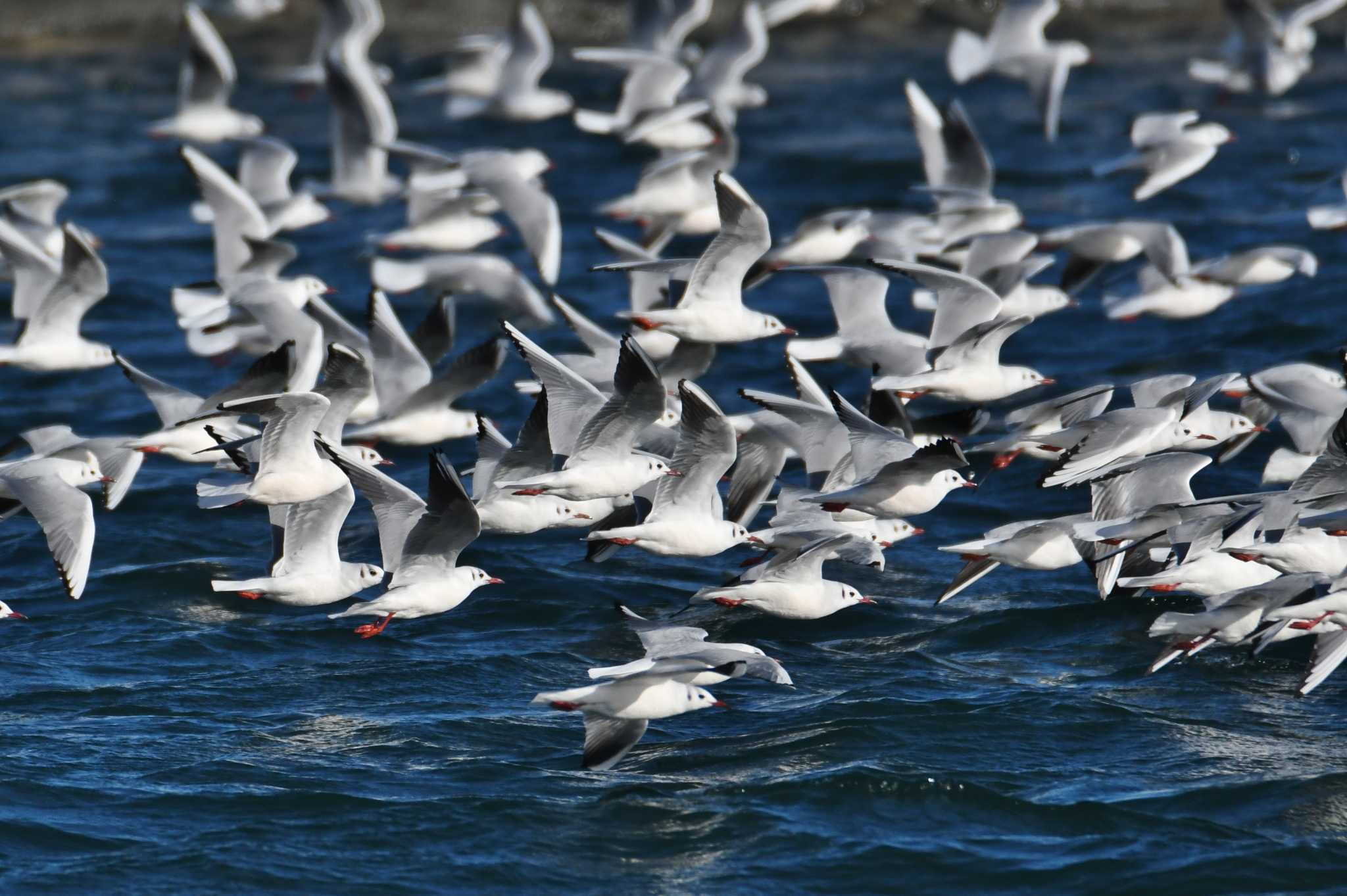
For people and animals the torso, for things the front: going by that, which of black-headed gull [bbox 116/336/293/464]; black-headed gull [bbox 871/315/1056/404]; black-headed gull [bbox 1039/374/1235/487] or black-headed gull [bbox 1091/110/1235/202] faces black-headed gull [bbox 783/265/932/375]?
black-headed gull [bbox 116/336/293/464]

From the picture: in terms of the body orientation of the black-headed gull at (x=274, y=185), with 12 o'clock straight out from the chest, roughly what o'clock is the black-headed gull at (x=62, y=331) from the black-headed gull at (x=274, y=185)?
the black-headed gull at (x=62, y=331) is roughly at 4 o'clock from the black-headed gull at (x=274, y=185).

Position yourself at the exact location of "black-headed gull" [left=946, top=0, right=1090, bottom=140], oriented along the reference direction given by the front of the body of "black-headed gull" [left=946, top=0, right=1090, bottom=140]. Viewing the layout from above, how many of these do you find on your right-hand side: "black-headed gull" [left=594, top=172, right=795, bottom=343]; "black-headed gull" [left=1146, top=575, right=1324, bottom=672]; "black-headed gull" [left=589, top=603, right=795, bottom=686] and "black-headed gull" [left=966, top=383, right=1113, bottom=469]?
4

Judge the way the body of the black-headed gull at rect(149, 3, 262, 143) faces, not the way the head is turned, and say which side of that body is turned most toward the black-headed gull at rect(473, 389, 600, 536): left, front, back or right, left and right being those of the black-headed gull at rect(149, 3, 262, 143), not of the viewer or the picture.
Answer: right

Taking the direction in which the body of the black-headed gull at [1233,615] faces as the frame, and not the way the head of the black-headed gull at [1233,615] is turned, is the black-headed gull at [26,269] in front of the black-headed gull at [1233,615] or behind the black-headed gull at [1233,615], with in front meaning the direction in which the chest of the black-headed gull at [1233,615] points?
behind

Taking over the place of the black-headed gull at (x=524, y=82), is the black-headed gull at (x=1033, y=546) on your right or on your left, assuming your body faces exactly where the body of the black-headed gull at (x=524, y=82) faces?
on your right

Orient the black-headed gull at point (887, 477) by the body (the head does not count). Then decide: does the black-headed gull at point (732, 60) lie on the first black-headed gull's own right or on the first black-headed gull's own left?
on the first black-headed gull's own left

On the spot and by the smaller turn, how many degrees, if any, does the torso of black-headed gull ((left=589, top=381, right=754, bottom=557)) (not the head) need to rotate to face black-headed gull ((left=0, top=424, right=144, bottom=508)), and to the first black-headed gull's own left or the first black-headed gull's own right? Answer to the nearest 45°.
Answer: approximately 180°

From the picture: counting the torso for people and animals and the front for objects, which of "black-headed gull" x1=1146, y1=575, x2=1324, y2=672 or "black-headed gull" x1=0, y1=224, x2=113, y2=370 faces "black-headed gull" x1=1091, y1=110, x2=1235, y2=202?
"black-headed gull" x1=0, y1=224, x2=113, y2=370

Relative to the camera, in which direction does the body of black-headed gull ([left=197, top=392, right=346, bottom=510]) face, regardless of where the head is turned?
to the viewer's right

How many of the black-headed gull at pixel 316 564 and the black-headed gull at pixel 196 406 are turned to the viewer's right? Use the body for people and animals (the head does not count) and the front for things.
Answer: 2

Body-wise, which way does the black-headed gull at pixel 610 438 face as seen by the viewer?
to the viewer's right

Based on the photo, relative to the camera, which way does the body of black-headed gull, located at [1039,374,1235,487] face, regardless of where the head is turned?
to the viewer's right

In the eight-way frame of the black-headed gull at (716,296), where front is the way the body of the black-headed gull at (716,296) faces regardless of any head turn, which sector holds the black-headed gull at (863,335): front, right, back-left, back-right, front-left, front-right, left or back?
front-left

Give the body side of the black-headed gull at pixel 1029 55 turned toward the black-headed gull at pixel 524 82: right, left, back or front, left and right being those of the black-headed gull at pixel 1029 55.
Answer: back

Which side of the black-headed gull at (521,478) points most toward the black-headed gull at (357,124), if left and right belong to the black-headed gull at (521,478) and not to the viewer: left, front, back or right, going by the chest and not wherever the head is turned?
left

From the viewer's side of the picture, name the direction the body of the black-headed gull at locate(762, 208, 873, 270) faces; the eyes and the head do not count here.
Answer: to the viewer's right
